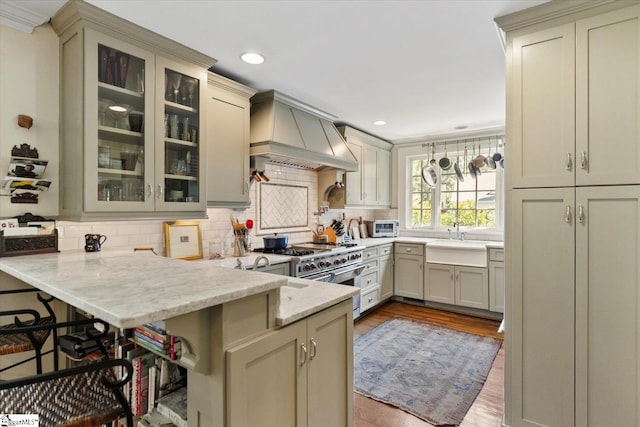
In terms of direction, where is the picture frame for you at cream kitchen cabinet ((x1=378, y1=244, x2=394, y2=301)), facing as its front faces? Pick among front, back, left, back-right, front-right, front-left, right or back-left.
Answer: right

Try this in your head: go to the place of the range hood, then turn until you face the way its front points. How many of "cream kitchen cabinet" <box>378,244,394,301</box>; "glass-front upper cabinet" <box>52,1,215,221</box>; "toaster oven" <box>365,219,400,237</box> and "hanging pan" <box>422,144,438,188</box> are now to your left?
3

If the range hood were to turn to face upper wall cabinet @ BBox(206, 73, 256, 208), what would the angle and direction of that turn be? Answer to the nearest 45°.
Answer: approximately 90° to its right

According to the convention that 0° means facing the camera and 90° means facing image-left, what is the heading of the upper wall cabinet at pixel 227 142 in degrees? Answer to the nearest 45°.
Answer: approximately 315°

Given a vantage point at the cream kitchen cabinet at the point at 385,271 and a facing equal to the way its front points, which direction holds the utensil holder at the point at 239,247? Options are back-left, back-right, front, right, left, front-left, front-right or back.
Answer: right

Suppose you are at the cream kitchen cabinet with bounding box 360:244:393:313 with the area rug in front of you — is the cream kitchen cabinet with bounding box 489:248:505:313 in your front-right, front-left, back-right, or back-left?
front-left

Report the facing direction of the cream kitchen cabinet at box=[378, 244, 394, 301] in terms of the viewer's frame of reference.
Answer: facing the viewer and to the right of the viewer

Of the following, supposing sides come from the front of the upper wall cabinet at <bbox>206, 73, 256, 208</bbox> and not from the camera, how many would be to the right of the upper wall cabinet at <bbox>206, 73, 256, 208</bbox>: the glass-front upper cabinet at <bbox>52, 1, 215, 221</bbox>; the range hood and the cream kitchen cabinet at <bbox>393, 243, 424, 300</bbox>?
1

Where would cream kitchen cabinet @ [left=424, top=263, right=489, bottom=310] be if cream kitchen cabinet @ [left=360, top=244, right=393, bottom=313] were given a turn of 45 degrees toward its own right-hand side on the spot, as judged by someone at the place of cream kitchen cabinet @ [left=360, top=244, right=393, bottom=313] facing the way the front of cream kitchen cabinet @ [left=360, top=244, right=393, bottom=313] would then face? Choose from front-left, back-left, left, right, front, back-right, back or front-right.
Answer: left

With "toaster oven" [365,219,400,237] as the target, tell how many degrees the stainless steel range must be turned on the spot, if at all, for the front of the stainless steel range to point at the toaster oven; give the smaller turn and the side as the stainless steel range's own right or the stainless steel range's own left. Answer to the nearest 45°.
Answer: approximately 90° to the stainless steel range's own left

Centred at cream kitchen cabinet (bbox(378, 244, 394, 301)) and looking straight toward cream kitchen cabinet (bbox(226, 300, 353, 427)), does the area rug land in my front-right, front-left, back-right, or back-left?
front-left

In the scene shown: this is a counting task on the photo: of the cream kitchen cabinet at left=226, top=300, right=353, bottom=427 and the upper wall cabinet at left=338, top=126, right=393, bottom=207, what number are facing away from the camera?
0
